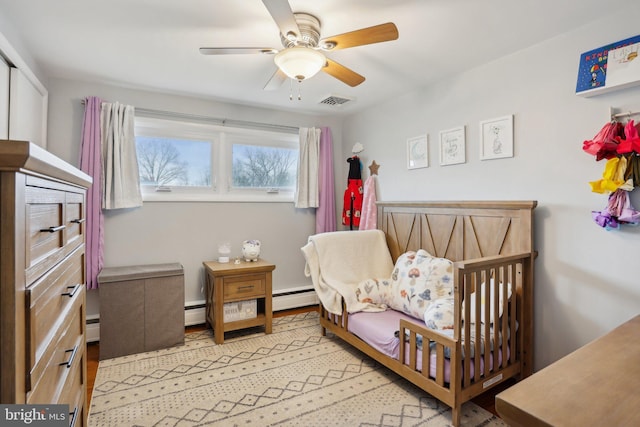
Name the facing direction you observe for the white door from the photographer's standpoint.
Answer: facing to the right of the viewer

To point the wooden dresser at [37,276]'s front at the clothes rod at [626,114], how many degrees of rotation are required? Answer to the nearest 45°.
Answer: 0° — it already faces it

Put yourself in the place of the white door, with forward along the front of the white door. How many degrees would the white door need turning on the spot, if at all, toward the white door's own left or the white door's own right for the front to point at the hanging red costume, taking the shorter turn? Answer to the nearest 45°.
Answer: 0° — it already faces it

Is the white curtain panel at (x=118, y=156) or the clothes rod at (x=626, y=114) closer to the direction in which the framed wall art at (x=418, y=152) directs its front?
the white curtain panel

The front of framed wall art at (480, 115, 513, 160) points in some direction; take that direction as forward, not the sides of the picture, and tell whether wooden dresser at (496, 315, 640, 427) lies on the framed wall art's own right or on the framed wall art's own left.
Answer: on the framed wall art's own left

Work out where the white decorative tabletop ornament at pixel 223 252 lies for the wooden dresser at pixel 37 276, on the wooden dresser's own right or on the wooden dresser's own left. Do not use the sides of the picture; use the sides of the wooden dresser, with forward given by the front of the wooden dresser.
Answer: on the wooden dresser's own left

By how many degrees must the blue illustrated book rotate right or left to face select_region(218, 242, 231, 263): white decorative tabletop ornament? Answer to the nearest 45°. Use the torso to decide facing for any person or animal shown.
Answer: approximately 45° to its right

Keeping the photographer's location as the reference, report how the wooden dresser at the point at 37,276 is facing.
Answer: facing to the right of the viewer
